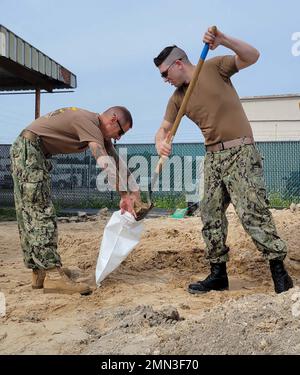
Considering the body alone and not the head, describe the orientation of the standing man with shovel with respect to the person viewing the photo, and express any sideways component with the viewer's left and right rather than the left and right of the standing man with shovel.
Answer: facing the viewer and to the left of the viewer

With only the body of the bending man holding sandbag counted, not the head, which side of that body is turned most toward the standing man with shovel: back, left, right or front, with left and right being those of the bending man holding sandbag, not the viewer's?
front

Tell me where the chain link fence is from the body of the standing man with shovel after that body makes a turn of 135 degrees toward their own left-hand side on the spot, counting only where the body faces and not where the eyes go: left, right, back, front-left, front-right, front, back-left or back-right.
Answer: left

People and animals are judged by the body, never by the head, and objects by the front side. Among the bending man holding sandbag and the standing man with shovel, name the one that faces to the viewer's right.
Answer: the bending man holding sandbag

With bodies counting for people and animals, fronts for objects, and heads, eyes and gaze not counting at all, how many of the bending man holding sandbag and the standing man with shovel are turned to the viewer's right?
1

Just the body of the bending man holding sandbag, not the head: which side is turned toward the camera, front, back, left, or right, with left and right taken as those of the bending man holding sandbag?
right

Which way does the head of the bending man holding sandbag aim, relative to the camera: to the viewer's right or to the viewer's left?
to the viewer's right
